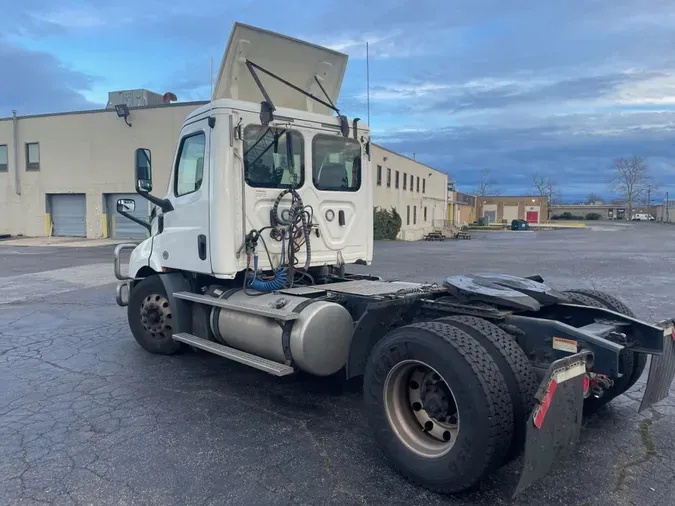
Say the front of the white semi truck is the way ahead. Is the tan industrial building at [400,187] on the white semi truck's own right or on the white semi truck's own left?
on the white semi truck's own right

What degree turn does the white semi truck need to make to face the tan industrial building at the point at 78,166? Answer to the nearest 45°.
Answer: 0° — it already faces it

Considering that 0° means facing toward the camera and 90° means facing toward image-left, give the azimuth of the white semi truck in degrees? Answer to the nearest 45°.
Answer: approximately 135°
